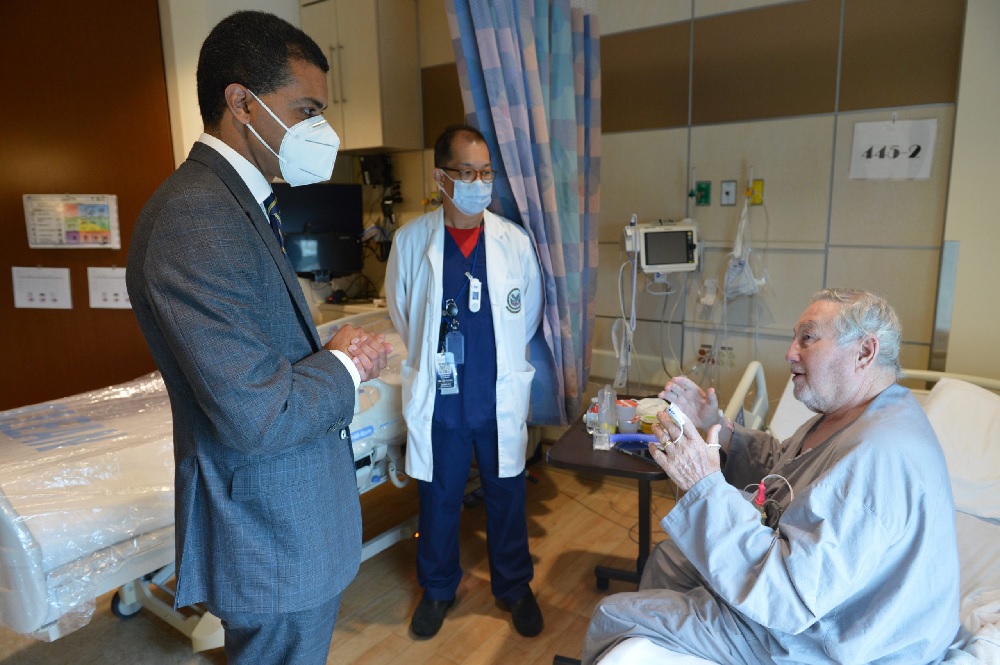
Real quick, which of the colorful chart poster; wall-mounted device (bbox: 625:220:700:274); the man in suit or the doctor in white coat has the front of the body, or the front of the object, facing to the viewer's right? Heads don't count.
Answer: the man in suit

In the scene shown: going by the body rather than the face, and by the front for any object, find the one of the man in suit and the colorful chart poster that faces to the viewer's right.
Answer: the man in suit

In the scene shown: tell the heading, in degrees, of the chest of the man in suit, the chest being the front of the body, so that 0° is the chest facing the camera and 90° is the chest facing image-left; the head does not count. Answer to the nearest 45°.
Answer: approximately 270°

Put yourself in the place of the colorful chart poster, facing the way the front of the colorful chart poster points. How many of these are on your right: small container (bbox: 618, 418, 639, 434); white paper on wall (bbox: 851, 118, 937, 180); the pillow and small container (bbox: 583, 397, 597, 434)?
0

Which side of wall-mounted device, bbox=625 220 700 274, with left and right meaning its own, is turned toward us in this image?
front

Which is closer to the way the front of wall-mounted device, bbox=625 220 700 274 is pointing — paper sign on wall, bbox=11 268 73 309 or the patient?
the patient

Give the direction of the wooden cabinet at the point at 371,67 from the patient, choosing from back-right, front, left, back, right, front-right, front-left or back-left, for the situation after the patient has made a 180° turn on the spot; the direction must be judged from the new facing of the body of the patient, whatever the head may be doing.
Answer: back-left

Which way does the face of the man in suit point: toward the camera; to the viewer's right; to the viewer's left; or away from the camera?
to the viewer's right

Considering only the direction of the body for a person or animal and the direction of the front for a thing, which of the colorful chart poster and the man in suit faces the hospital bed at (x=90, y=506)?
the colorful chart poster

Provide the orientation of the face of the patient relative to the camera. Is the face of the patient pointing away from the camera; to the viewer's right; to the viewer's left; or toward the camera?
to the viewer's left

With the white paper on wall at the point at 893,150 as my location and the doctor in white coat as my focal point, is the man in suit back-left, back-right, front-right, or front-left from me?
front-left

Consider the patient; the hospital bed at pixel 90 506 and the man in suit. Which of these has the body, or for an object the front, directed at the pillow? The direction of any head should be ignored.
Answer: the man in suit

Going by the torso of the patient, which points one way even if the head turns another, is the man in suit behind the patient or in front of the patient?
in front

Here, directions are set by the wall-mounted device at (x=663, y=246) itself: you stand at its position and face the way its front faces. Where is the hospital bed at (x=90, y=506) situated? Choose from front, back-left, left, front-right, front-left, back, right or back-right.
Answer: front-right

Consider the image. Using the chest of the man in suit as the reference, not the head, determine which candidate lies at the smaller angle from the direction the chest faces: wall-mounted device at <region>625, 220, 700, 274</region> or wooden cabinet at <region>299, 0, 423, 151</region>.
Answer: the wall-mounted device
